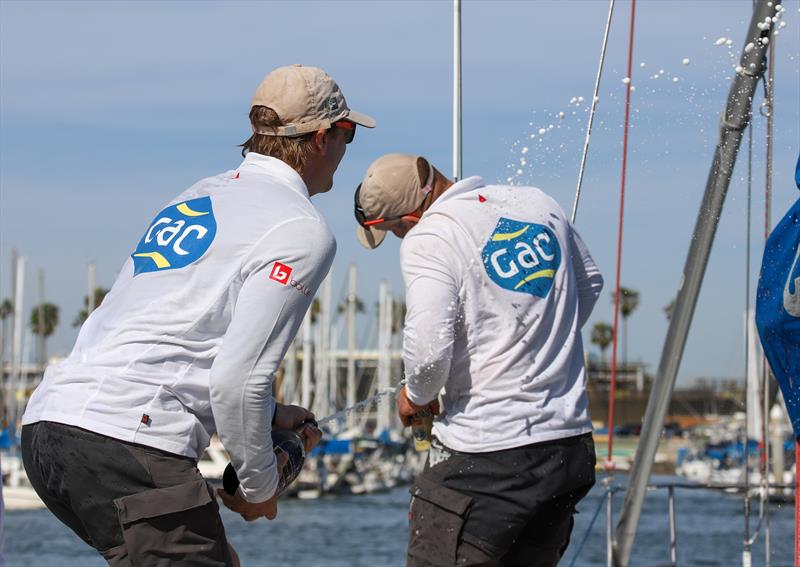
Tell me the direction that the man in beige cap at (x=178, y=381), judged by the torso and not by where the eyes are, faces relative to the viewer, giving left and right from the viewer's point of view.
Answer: facing away from the viewer and to the right of the viewer

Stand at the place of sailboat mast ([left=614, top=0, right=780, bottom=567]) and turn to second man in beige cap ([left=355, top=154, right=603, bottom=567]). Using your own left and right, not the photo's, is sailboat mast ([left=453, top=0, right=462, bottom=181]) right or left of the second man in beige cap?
right

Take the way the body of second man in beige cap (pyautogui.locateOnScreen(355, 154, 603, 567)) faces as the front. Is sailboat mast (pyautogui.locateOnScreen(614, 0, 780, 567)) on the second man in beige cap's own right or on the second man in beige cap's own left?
on the second man in beige cap's own right

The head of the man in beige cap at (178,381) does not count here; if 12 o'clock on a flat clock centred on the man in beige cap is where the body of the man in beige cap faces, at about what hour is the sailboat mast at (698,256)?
The sailboat mast is roughly at 12 o'clock from the man in beige cap.

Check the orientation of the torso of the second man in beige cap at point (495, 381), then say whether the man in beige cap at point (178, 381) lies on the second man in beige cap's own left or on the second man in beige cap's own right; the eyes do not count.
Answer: on the second man in beige cap's own left

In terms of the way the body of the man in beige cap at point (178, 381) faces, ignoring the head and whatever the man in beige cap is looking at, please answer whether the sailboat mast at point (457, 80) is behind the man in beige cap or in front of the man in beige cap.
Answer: in front

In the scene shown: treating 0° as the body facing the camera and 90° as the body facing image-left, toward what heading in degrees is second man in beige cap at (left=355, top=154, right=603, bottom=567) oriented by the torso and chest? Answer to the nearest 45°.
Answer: approximately 135°

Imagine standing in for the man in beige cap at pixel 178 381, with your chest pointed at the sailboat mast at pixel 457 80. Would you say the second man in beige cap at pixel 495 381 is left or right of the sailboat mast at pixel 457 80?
right

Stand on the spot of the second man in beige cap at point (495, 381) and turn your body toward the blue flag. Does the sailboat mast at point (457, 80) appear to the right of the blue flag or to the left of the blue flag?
left

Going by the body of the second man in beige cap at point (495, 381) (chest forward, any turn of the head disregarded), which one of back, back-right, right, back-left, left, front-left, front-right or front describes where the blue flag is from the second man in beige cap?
right

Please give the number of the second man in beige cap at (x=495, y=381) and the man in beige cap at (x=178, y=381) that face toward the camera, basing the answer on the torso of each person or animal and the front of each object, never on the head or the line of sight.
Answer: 0

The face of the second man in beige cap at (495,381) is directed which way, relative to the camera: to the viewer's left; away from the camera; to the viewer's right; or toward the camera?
to the viewer's left

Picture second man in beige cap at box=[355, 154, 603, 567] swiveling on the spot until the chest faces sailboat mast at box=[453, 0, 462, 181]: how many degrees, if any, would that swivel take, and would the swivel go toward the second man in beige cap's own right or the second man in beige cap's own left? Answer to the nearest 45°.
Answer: approximately 45° to the second man in beige cap's own right
